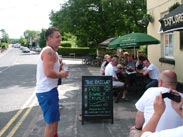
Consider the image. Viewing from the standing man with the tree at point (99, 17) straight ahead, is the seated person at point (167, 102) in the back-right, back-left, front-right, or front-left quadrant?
back-right

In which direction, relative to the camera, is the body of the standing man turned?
to the viewer's right

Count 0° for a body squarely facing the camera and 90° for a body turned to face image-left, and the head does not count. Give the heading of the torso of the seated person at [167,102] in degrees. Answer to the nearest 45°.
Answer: approximately 135°

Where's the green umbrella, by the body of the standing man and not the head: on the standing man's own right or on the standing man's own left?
on the standing man's own left

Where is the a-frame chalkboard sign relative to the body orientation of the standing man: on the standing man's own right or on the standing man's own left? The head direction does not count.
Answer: on the standing man's own left

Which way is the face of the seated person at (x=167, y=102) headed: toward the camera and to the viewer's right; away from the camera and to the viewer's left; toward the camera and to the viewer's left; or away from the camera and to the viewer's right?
away from the camera and to the viewer's left

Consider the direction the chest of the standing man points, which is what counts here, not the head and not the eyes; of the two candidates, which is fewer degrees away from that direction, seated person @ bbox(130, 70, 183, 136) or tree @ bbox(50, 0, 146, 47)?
the seated person

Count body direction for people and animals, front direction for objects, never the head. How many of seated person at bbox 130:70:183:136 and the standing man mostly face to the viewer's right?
1
